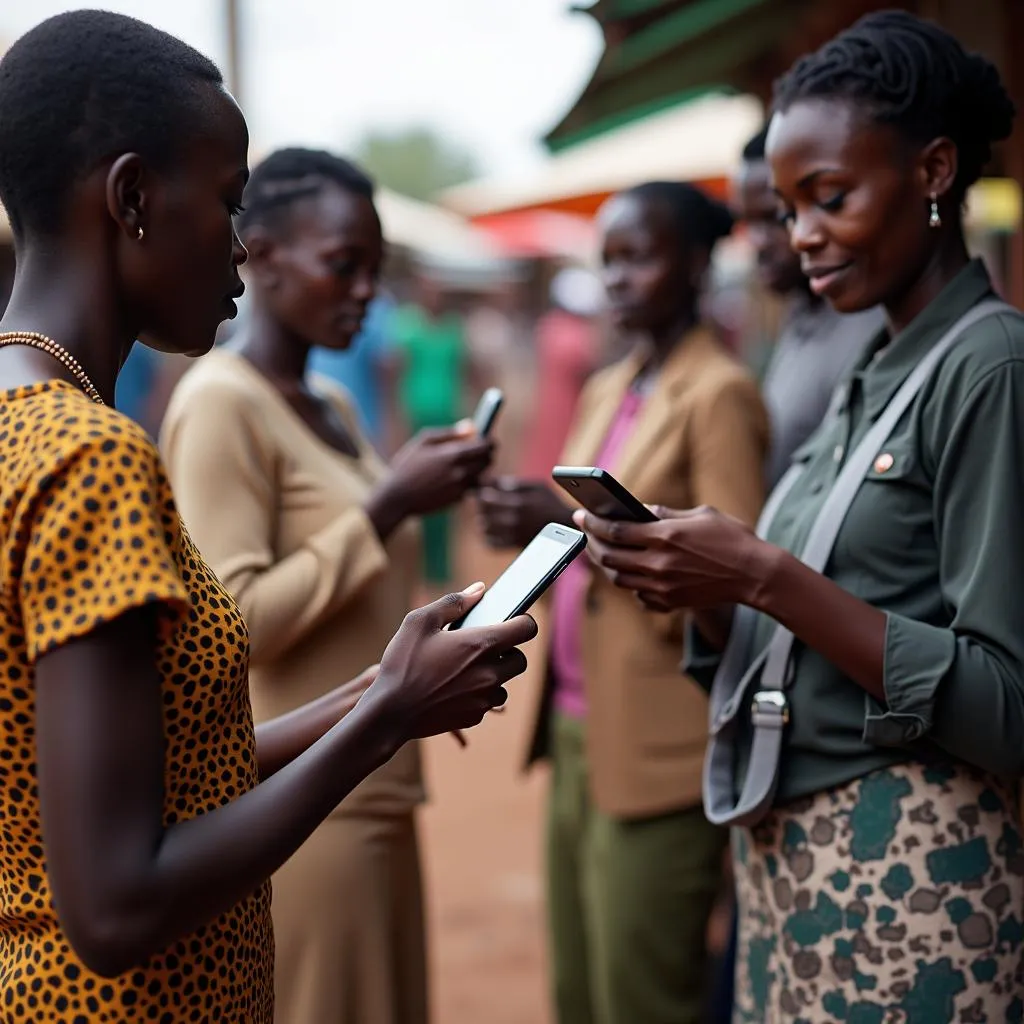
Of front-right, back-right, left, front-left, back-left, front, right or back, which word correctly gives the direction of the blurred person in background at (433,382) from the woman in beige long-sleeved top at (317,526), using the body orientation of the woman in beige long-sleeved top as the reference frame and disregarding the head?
back-left

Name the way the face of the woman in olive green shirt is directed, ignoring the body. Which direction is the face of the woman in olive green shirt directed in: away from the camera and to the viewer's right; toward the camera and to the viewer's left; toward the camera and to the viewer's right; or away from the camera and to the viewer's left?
toward the camera and to the viewer's left

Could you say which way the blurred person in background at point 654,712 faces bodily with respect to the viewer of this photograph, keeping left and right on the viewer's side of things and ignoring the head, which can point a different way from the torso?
facing the viewer and to the left of the viewer

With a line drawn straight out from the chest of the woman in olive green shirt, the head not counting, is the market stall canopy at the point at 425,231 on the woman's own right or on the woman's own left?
on the woman's own right

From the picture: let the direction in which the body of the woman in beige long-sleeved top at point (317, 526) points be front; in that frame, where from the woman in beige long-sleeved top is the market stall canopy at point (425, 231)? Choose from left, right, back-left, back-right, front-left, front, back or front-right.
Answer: back-left

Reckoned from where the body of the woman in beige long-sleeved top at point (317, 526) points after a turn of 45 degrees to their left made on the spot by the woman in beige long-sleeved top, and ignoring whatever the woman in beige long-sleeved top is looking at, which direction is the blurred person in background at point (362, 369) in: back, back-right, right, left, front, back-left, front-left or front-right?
left

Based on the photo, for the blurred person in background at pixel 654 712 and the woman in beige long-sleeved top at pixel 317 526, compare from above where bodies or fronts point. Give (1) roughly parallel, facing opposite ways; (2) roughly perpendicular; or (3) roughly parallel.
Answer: roughly perpendicular
